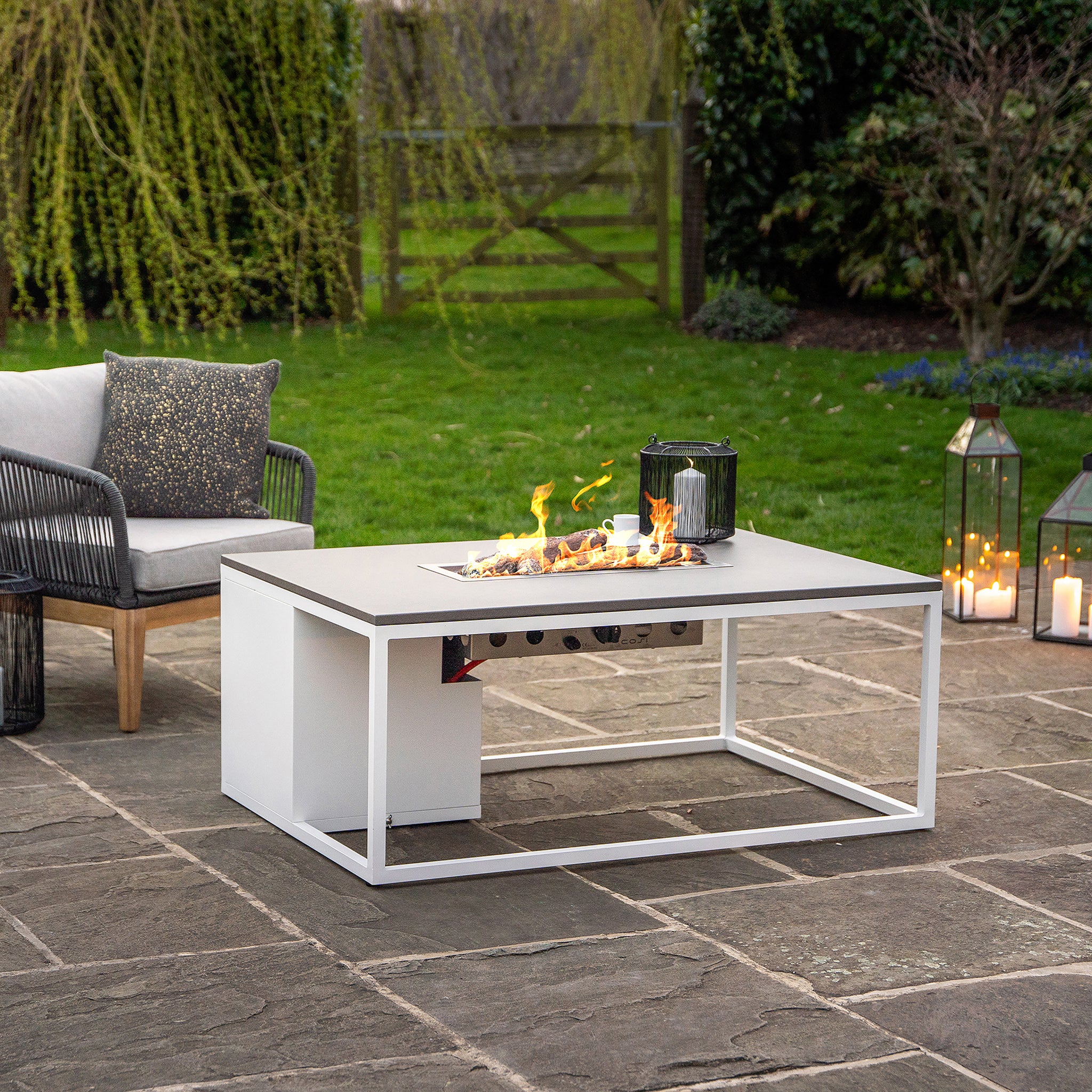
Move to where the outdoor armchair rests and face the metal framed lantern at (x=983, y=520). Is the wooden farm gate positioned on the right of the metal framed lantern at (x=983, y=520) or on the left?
left

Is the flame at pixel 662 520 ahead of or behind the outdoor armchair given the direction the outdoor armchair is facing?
ahead

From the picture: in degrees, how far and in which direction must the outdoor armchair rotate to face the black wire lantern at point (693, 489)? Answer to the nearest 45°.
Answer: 0° — it already faces it

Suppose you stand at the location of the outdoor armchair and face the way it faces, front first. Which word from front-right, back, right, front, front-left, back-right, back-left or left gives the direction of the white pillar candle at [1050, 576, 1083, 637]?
front-left

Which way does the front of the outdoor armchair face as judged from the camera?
facing the viewer and to the right of the viewer

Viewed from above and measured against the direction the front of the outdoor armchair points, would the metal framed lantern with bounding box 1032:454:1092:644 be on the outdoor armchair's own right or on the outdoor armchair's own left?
on the outdoor armchair's own left

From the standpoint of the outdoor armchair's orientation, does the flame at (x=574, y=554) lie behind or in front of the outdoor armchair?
in front

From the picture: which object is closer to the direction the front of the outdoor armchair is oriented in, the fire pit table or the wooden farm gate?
the fire pit table

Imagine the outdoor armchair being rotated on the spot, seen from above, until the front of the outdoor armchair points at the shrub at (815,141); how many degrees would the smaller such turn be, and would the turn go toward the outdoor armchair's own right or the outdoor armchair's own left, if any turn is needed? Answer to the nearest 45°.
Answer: approximately 90° to the outdoor armchair's own left

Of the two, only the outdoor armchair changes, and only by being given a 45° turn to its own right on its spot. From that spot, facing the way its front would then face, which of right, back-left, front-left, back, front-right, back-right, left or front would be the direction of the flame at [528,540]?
front-left

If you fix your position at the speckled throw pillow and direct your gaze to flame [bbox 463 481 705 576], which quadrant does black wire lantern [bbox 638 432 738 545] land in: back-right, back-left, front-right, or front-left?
front-left
